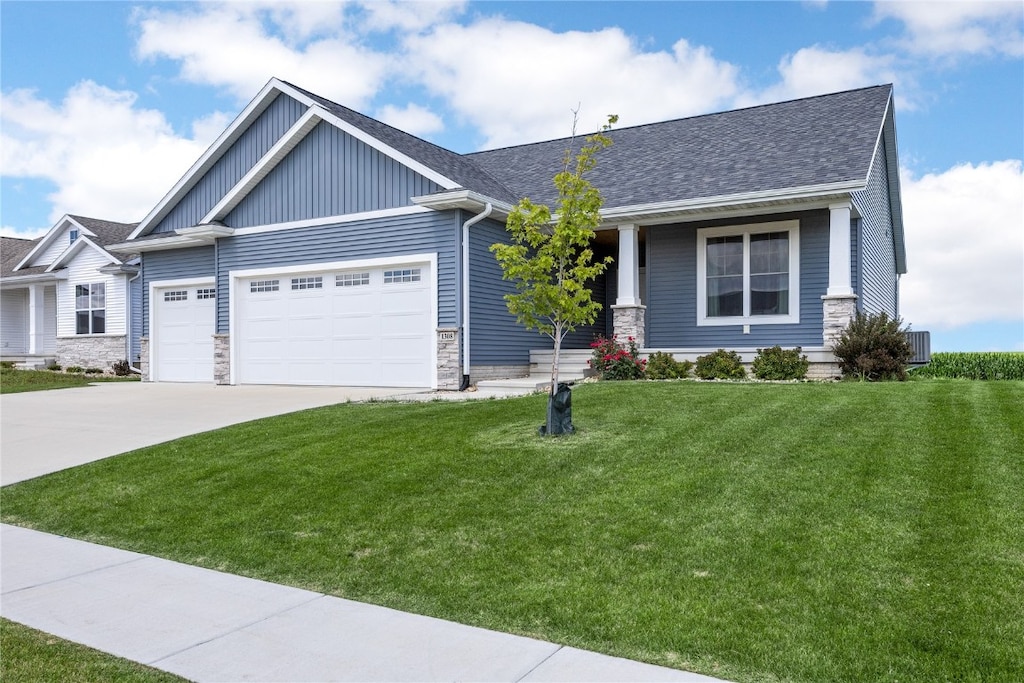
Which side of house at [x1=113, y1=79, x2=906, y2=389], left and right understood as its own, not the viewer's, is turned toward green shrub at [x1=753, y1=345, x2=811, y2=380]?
left

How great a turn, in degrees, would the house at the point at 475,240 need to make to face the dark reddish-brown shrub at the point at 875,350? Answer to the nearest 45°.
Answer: approximately 90° to its left

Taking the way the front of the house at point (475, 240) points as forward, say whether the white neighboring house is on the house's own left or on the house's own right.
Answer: on the house's own right

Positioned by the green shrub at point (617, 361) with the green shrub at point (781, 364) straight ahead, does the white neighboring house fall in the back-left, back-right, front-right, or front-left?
back-left

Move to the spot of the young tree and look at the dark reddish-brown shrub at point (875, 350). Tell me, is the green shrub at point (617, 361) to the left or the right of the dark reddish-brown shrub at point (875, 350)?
left

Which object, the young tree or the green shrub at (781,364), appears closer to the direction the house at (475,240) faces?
the young tree

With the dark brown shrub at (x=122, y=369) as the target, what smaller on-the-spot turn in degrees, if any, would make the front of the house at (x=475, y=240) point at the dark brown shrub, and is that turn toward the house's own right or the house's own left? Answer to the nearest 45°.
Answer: approximately 90° to the house's own right

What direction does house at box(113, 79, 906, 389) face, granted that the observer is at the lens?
facing the viewer and to the left of the viewer

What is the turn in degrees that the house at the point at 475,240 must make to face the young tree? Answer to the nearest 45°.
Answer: approximately 45° to its left
